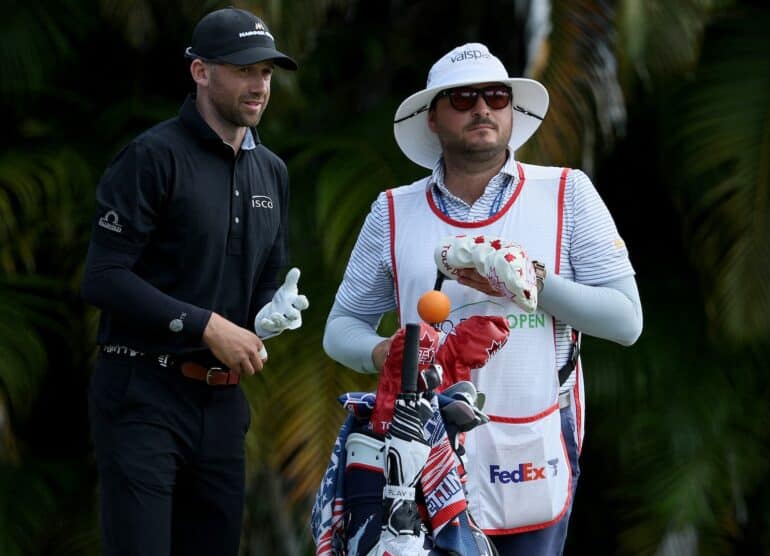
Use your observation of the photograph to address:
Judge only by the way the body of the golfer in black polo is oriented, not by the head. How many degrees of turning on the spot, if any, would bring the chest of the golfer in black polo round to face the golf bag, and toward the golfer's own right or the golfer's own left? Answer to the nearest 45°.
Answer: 0° — they already face it

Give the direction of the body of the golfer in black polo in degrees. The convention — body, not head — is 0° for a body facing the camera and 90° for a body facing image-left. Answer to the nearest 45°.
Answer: approximately 315°
